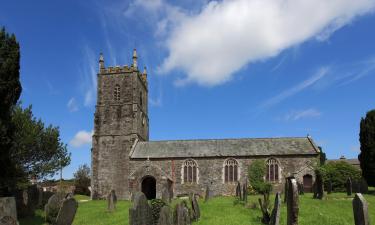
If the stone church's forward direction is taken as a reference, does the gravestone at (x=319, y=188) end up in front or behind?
in front

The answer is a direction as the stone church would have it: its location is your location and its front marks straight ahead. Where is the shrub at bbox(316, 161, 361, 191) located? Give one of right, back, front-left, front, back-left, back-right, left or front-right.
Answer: left

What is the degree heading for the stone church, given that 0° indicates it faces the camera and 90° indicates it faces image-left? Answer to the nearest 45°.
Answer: approximately 0°

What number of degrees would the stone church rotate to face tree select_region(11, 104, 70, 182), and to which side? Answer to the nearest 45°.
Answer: approximately 45° to its right

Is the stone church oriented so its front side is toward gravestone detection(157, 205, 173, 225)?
yes

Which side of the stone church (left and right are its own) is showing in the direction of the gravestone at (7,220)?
front

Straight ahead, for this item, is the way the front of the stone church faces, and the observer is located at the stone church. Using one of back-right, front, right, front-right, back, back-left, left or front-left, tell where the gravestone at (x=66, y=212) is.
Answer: front

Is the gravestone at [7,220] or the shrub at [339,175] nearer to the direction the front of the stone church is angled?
the gravestone

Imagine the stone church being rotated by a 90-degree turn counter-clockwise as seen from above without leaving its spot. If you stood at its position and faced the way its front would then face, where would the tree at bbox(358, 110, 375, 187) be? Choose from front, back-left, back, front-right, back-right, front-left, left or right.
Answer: front

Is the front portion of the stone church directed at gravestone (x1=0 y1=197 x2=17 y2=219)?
yes

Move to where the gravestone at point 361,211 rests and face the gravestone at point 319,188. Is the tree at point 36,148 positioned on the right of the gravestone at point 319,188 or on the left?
left

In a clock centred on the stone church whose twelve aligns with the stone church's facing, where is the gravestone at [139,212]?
The gravestone is roughly at 12 o'clock from the stone church.
